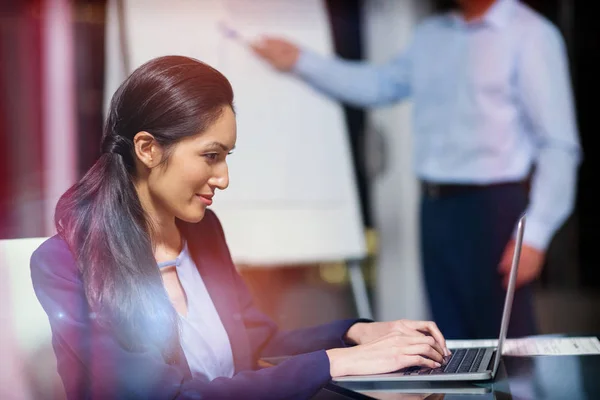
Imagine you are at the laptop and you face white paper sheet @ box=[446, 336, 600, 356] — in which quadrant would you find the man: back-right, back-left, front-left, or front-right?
front-left

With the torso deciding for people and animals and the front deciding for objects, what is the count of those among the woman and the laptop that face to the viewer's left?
1

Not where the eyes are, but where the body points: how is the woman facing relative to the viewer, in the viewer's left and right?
facing the viewer and to the right of the viewer

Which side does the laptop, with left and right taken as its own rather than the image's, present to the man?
right

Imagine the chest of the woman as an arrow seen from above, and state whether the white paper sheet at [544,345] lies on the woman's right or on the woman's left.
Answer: on the woman's left

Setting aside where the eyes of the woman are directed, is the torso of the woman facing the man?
no

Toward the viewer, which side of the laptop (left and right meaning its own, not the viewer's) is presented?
left

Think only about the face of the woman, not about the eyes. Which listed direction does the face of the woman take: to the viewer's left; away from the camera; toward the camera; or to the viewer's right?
to the viewer's right
